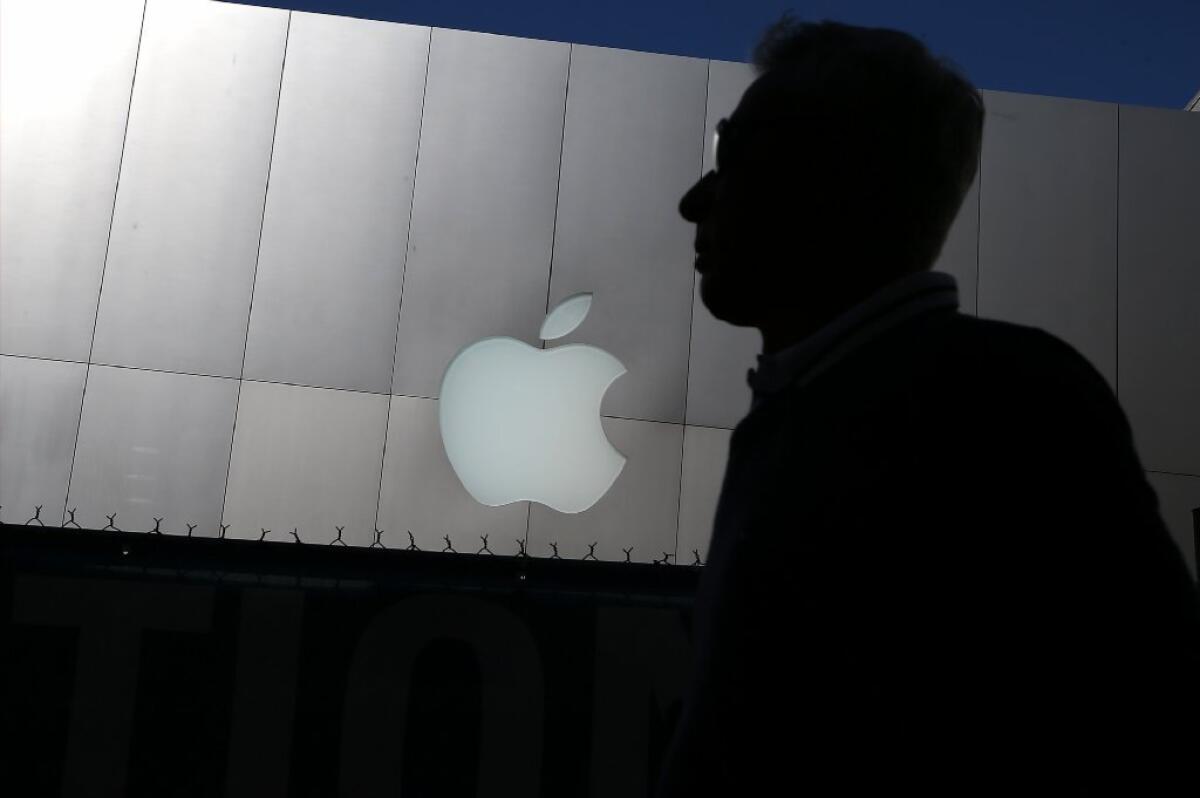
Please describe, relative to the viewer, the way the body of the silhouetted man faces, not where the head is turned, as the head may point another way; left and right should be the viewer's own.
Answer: facing to the left of the viewer
